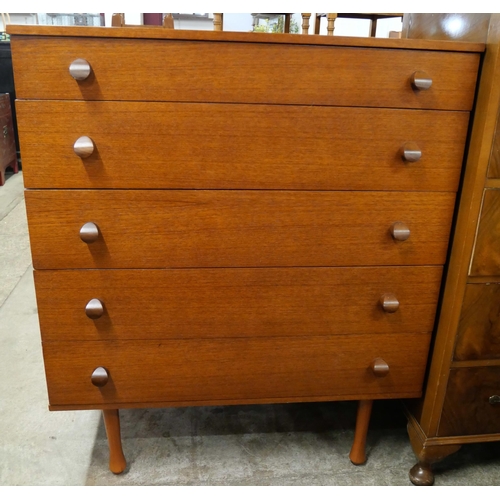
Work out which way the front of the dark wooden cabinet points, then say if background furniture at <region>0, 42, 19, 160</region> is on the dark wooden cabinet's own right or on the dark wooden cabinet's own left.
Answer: on the dark wooden cabinet's own right

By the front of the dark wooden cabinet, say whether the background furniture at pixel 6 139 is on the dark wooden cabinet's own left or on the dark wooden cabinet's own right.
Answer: on the dark wooden cabinet's own right

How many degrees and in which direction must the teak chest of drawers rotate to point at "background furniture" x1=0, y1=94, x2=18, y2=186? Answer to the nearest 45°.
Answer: approximately 135° to its right

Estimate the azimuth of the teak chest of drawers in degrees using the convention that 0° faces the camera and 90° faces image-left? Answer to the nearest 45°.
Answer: approximately 0°

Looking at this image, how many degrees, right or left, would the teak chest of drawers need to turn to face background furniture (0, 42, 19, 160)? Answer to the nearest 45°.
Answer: approximately 135° to its right

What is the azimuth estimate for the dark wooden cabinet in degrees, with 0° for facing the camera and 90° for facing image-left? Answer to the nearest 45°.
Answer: approximately 0°

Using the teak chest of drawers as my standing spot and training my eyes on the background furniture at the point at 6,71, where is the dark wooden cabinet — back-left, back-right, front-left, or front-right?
back-right

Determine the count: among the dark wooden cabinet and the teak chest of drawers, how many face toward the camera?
2
